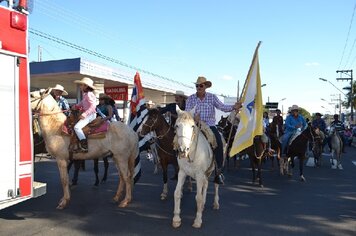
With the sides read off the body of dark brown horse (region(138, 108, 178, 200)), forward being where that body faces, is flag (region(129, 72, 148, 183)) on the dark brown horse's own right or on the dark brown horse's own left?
on the dark brown horse's own right

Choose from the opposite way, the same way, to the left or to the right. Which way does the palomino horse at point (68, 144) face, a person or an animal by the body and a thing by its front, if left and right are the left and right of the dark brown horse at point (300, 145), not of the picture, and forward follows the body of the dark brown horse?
to the right

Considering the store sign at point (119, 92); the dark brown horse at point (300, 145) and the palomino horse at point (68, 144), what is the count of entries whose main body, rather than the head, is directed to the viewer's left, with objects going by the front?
1

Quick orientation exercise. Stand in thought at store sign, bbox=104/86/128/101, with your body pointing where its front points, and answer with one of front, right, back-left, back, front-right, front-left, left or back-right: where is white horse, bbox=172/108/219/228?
front

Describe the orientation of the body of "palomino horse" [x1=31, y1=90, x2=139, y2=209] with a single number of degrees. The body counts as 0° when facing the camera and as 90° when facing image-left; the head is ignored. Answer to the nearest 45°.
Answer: approximately 90°

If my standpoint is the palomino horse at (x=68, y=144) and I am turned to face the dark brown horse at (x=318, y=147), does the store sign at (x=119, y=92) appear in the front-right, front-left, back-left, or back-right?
front-left

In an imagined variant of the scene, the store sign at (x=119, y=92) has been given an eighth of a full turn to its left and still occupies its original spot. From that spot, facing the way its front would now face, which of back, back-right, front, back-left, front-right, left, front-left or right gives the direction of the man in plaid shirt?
front-right

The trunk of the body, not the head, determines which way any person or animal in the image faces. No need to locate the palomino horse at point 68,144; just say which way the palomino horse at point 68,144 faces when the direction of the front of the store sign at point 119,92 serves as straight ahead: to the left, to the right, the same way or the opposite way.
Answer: to the right

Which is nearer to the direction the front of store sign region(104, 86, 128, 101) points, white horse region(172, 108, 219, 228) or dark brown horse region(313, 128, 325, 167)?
the white horse

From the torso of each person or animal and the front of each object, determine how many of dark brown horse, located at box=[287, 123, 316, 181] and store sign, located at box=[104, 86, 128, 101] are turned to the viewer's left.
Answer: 0

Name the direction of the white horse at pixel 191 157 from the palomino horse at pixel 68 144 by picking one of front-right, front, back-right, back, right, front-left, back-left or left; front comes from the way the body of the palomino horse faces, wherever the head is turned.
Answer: back-left

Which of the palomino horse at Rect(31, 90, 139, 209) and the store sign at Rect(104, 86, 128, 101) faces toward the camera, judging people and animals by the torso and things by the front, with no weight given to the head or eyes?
the store sign

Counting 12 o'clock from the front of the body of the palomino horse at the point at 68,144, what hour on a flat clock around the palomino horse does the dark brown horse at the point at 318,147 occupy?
The dark brown horse is roughly at 5 o'clock from the palomino horse.

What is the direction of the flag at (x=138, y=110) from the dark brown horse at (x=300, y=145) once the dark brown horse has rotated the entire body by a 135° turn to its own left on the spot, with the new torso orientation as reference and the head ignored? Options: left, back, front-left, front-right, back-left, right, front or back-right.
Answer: back-left

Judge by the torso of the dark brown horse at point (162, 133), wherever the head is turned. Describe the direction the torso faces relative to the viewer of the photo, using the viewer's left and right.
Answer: facing the viewer and to the left of the viewer

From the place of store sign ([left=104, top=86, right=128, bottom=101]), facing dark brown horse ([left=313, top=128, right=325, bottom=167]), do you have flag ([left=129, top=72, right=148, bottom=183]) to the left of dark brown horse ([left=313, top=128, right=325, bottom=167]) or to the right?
right

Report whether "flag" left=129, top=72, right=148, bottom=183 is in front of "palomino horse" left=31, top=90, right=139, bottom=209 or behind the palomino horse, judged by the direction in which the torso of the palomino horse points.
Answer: behind

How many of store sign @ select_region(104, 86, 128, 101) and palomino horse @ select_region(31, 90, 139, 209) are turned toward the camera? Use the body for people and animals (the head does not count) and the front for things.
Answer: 1

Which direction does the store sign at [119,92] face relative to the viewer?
toward the camera

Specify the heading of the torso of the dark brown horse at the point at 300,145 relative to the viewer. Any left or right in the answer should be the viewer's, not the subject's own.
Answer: facing the viewer and to the right of the viewer
